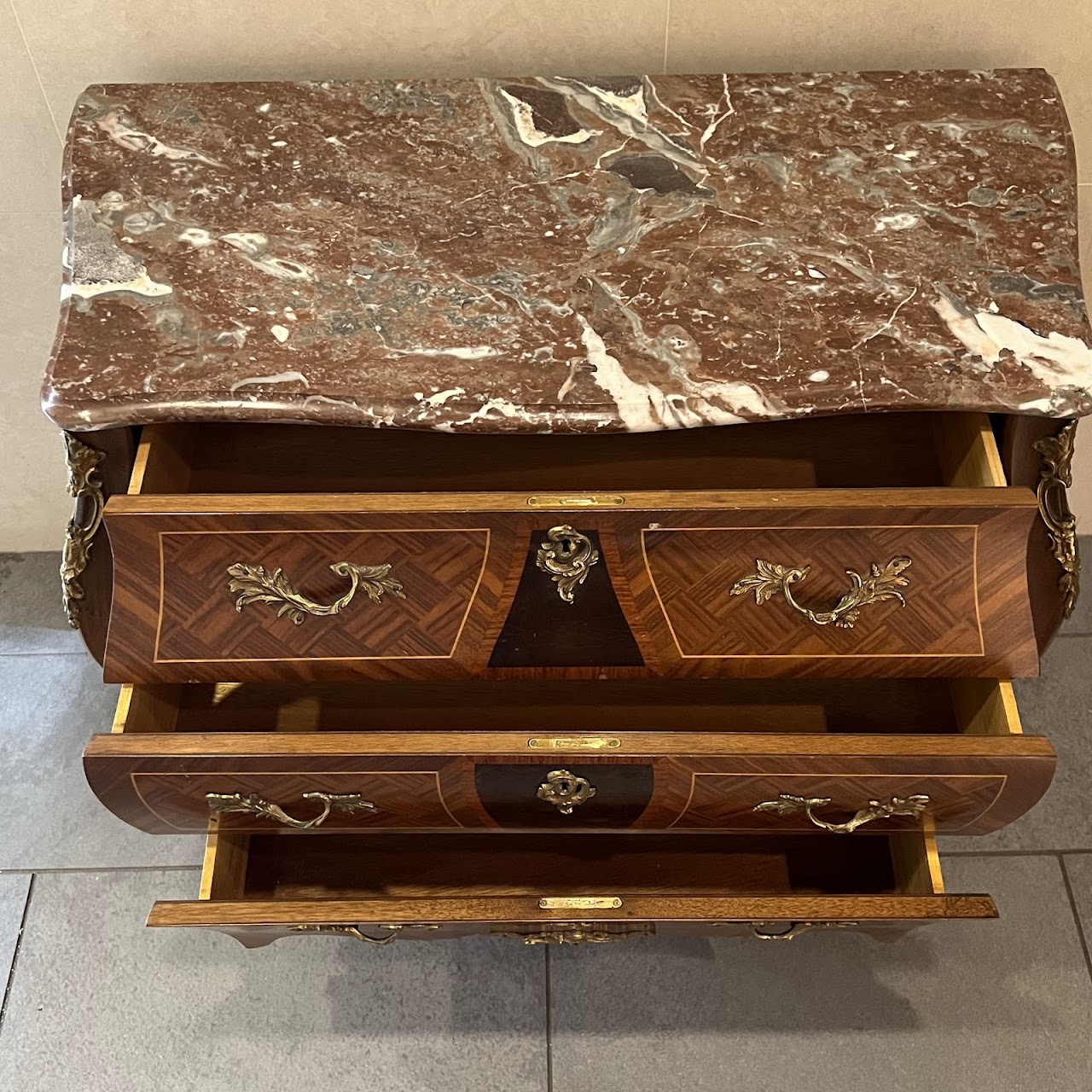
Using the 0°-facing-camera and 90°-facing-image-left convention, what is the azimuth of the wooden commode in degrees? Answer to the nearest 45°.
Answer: approximately 0°
